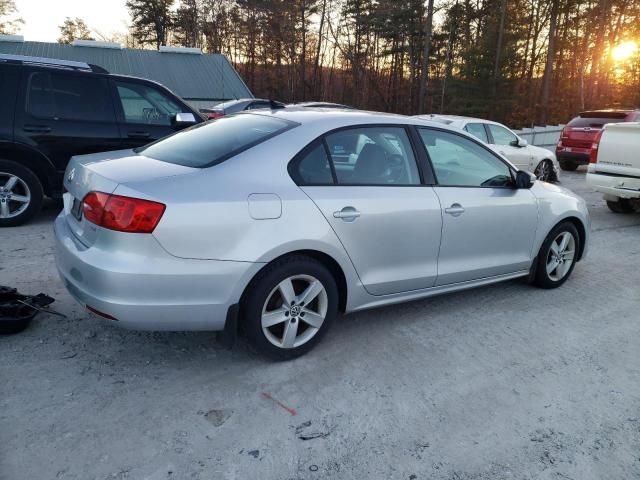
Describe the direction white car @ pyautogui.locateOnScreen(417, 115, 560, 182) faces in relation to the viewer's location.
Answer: facing away from the viewer and to the right of the viewer

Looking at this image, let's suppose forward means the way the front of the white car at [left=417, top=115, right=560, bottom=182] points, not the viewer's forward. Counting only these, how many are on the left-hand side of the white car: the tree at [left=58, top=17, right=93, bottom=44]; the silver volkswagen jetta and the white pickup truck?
1

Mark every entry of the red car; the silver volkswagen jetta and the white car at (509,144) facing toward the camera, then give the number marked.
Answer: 0

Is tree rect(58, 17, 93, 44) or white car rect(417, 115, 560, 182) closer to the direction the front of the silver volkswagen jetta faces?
the white car

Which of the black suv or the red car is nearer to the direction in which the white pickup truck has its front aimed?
the red car

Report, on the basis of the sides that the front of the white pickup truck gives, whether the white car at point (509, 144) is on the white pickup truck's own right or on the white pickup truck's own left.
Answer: on the white pickup truck's own left

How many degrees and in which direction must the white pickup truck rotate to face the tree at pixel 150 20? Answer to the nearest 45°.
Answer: approximately 90° to its left

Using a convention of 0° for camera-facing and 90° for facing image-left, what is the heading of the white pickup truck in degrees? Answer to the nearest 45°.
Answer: approximately 225°

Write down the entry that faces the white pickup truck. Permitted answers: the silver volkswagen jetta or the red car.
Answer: the silver volkswagen jetta

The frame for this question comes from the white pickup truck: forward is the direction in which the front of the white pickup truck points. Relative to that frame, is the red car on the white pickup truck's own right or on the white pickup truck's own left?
on the white pickup truck's own left

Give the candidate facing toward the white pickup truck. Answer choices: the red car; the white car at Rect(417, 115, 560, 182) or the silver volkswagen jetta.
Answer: the silver volkswagen jetta

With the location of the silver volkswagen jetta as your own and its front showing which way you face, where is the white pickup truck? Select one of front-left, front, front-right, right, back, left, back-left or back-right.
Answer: front

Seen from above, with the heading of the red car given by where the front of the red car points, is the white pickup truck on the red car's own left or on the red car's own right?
on the red car's own right
